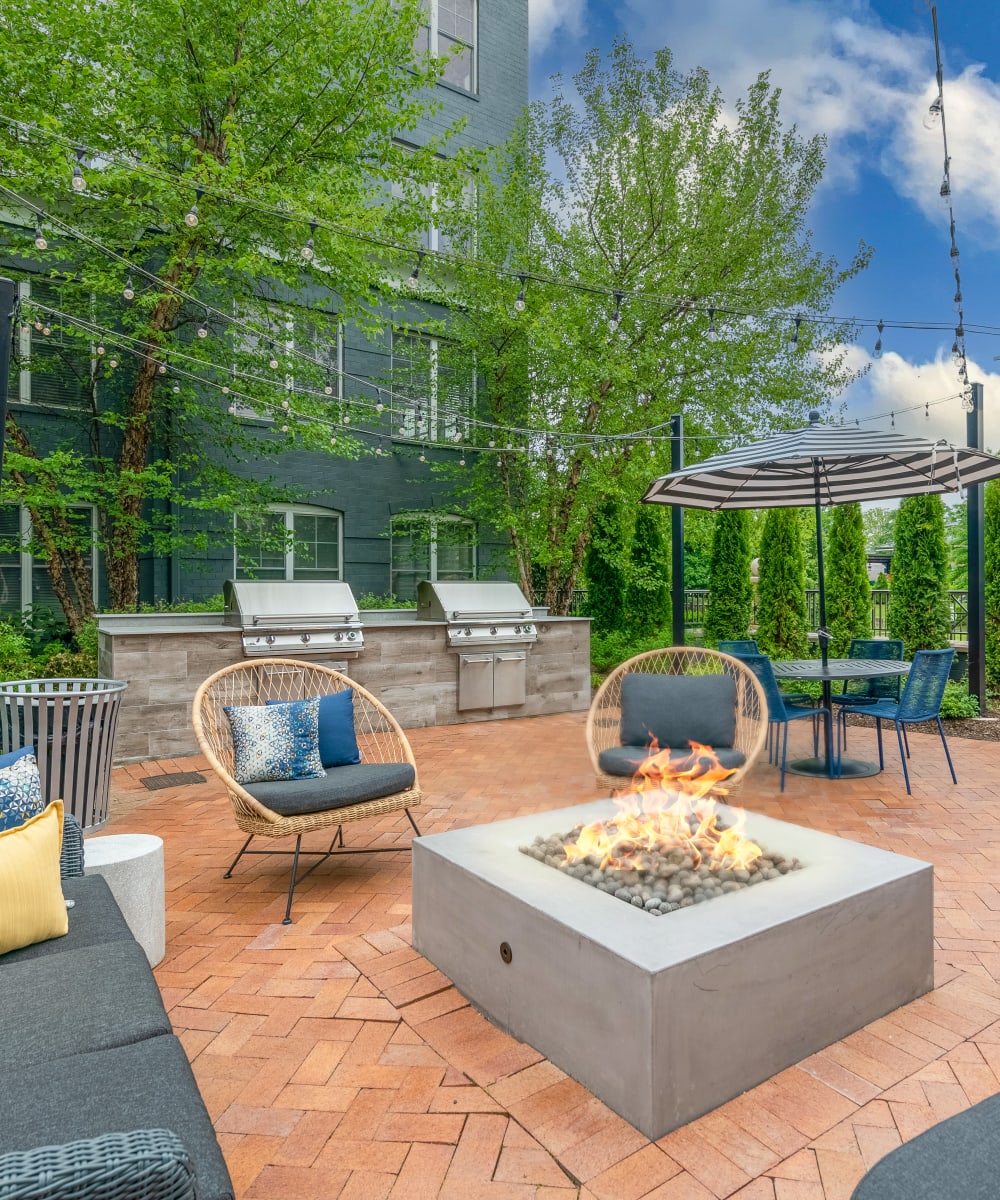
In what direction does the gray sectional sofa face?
to the viewer's right

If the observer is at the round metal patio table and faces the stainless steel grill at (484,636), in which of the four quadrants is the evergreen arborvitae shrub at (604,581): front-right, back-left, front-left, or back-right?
front-right

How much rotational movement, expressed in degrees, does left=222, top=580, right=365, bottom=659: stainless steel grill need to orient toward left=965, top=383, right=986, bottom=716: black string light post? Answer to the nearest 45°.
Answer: approximately 90° to its left

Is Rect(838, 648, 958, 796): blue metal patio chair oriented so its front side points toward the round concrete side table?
no

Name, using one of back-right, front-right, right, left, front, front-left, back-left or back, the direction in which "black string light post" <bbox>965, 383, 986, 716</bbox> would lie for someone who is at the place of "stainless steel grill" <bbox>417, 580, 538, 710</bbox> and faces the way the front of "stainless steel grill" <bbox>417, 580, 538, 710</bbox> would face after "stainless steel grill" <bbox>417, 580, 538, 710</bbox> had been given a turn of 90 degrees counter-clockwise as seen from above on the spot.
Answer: front-right

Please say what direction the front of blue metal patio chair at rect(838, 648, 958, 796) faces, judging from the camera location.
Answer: facing away from the viewer and to the left of the viewer

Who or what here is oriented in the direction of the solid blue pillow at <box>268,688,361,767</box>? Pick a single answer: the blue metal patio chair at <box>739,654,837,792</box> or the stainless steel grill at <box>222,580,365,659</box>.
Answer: the stainless steel grill

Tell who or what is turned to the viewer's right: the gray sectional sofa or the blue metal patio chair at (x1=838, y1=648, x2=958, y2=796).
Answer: the gray sectional sofa

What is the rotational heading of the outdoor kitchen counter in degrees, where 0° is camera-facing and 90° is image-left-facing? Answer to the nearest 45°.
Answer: approximately 0°

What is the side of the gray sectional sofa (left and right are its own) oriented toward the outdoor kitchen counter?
left

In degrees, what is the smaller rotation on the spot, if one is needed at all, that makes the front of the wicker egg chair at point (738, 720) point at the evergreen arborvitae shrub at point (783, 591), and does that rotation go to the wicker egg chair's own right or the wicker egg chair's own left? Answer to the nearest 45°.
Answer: approximately 180°

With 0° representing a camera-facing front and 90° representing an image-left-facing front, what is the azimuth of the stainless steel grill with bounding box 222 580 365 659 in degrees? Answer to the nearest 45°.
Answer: approximately 0°

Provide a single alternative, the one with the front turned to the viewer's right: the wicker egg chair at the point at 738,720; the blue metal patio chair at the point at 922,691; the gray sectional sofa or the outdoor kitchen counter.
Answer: the gray sectional sofa
